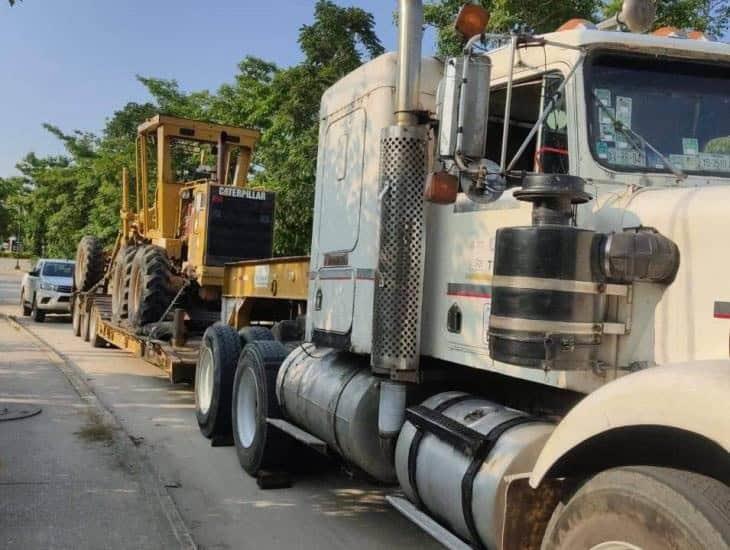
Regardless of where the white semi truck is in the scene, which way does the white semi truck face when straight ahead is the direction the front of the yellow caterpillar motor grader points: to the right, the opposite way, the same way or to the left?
the opposite way

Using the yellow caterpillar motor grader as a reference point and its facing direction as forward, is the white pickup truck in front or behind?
in front

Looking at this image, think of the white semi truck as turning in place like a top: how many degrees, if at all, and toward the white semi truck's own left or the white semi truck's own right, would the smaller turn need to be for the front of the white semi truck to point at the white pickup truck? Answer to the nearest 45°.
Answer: approximately 180°

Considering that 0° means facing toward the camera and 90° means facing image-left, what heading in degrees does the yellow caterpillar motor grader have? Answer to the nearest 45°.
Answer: approximately 135°

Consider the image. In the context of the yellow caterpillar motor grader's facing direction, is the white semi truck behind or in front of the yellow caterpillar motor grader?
behind

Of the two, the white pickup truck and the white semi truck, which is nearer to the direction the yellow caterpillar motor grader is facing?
the white pickup truck
